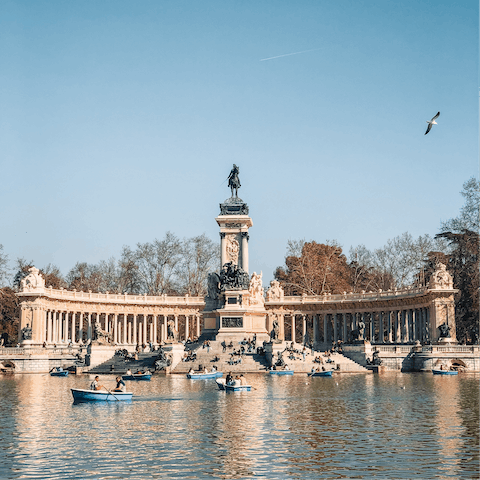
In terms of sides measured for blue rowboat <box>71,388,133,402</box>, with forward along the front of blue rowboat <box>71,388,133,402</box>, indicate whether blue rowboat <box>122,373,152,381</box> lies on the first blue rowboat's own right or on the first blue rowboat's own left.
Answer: on the first blue rowboat's own right

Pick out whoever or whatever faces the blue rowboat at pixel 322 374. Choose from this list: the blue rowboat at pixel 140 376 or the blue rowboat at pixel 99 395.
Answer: the blue rowboat at pixel 140 376

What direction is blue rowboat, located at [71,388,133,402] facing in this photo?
to the viewer's left

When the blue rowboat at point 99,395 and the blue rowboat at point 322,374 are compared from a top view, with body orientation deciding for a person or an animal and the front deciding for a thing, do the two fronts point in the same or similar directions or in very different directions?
very different directions

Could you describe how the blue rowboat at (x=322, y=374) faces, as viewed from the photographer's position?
facing to the right of the viewer

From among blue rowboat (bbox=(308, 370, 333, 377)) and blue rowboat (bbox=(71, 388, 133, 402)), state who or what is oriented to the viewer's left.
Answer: blue rowboat (bbox=(71, 388, 133, 402))

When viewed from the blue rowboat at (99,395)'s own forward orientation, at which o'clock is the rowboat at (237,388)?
The rowboat is roughly at 5 o'clock from the blue rowboat.
